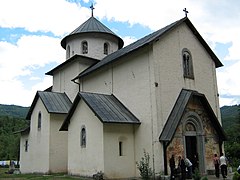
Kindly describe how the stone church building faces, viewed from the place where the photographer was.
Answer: facing the viewer and to the right of the viewer
